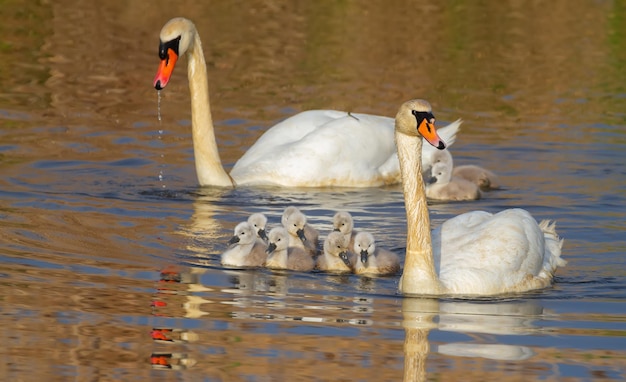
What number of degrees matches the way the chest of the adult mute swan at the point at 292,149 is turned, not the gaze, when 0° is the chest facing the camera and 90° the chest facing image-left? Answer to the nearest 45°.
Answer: approximately 90°

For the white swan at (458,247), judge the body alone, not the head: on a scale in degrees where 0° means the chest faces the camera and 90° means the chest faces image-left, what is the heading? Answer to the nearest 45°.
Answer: approximately 45°
